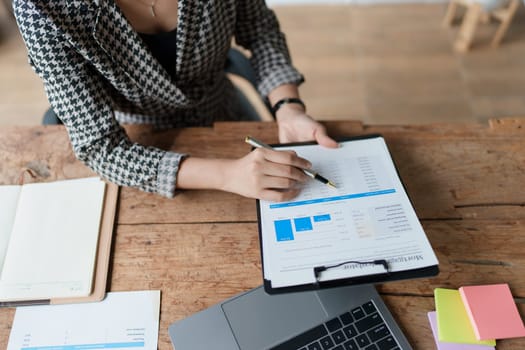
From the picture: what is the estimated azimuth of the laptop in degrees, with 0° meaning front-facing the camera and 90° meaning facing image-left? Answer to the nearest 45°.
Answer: approximately 135°

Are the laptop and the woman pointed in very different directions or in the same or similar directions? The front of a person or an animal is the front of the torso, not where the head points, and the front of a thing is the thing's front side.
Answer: very different directions
